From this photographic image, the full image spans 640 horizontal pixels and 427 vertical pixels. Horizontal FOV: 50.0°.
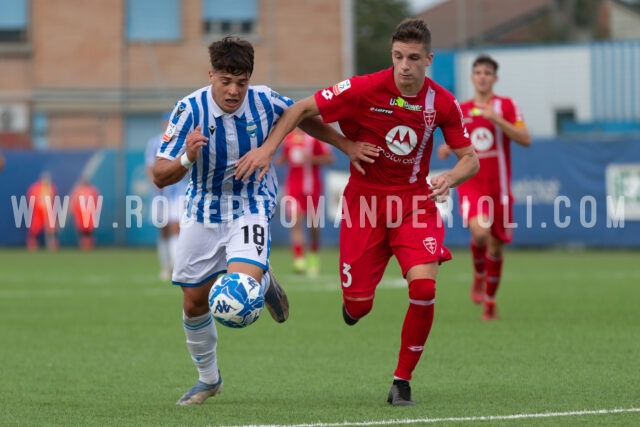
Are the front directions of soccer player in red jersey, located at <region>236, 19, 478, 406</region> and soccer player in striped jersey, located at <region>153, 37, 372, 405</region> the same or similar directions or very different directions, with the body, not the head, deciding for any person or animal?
same or similar directions

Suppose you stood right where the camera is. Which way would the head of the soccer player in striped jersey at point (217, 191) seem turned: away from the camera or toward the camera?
toward the camera

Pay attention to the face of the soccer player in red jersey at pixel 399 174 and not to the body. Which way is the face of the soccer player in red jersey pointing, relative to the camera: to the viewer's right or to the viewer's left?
to the viewer's left

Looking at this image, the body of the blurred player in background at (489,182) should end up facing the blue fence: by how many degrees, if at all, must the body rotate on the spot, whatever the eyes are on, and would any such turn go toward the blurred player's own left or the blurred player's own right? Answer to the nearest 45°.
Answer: approximately 180°

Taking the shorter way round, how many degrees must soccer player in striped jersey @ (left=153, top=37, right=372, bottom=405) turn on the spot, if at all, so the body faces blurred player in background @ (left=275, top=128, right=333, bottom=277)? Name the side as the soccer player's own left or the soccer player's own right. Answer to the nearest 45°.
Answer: approximately 180°

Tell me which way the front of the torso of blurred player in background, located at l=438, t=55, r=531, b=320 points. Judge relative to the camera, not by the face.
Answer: toward the camera

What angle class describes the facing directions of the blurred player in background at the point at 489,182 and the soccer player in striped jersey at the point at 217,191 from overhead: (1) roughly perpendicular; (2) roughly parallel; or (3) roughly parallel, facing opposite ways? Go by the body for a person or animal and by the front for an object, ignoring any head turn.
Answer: roughly parallel

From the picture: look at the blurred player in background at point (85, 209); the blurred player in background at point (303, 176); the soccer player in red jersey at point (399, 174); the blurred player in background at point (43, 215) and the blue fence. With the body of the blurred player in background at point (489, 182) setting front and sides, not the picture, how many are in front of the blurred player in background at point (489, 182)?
1

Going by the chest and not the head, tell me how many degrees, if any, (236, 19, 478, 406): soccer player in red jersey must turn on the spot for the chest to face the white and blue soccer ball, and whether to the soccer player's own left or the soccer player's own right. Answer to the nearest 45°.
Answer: approximately 45° to the soccer player's own right

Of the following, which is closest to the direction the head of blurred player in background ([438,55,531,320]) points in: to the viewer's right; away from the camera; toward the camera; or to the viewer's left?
toward the camera
